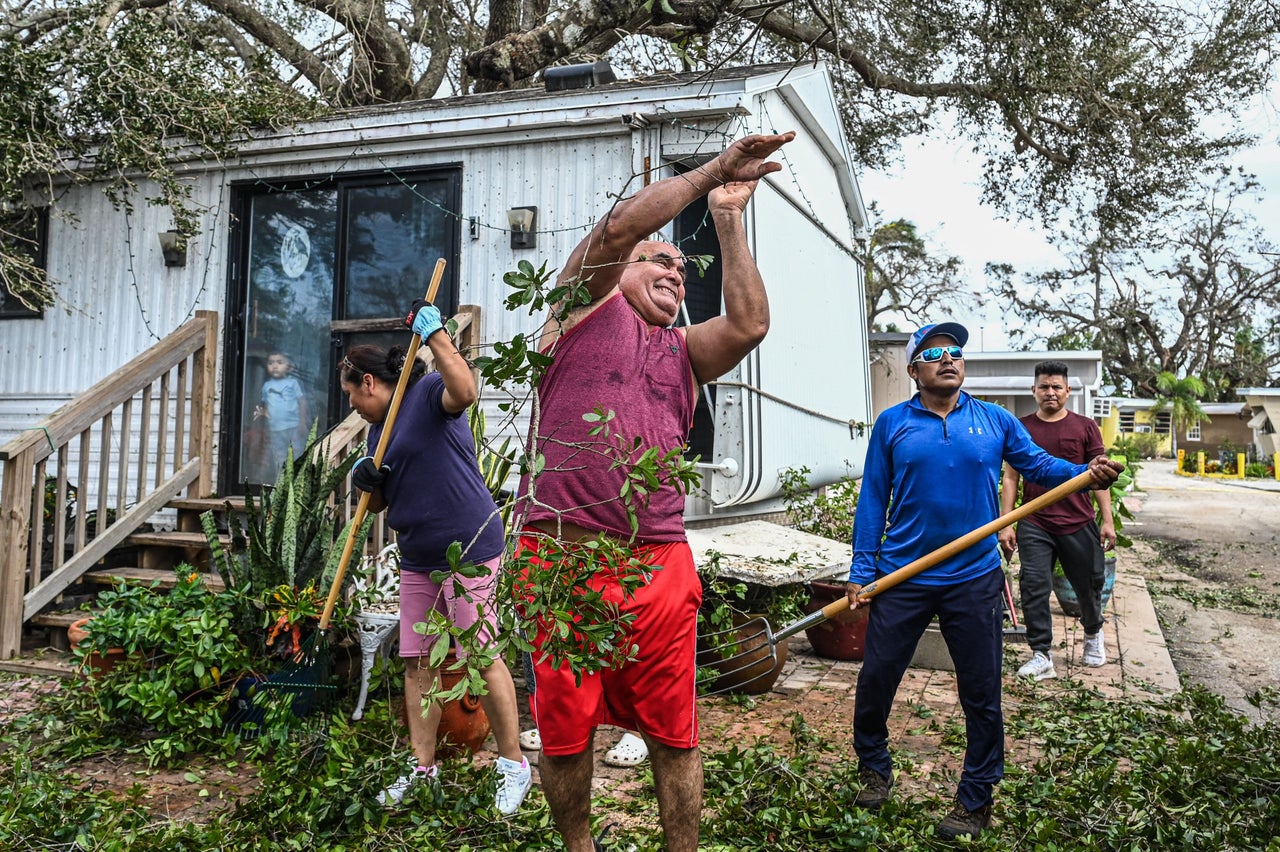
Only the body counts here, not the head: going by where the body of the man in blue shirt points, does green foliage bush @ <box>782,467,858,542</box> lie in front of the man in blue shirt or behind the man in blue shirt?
behind

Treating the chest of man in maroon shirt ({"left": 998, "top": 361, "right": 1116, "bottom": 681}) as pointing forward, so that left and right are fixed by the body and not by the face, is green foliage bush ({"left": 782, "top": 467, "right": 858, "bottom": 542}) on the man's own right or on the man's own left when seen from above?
on the man's own right

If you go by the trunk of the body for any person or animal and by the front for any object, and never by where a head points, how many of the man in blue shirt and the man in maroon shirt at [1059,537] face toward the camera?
2

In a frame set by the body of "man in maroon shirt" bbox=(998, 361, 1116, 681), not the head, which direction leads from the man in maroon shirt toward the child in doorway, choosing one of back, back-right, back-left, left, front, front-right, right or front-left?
right

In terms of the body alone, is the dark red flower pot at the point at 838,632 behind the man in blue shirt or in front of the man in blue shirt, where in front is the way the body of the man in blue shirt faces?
behind

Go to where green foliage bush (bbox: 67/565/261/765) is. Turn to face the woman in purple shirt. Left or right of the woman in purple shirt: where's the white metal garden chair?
left

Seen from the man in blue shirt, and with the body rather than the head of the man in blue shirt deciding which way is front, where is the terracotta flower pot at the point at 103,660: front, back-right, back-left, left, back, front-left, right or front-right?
right

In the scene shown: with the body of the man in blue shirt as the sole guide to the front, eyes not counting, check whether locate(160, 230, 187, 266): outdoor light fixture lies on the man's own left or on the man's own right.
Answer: on the man's own right

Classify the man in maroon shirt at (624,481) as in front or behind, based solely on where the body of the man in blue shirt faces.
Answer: in front

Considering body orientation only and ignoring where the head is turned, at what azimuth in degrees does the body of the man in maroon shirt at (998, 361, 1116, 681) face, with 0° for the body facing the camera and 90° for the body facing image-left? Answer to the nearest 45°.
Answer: approximately 0°

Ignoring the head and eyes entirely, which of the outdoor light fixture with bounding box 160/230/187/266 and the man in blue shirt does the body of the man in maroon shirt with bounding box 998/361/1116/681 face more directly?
the man in blue shirt

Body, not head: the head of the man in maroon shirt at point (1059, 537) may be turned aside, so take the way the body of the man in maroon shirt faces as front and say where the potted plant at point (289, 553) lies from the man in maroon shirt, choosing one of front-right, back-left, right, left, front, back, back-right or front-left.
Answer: front-right
